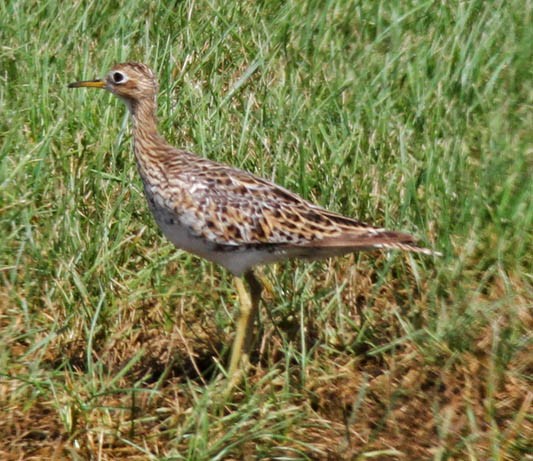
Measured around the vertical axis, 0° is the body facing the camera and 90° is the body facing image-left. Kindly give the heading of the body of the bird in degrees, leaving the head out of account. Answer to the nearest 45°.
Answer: approximately 90°
